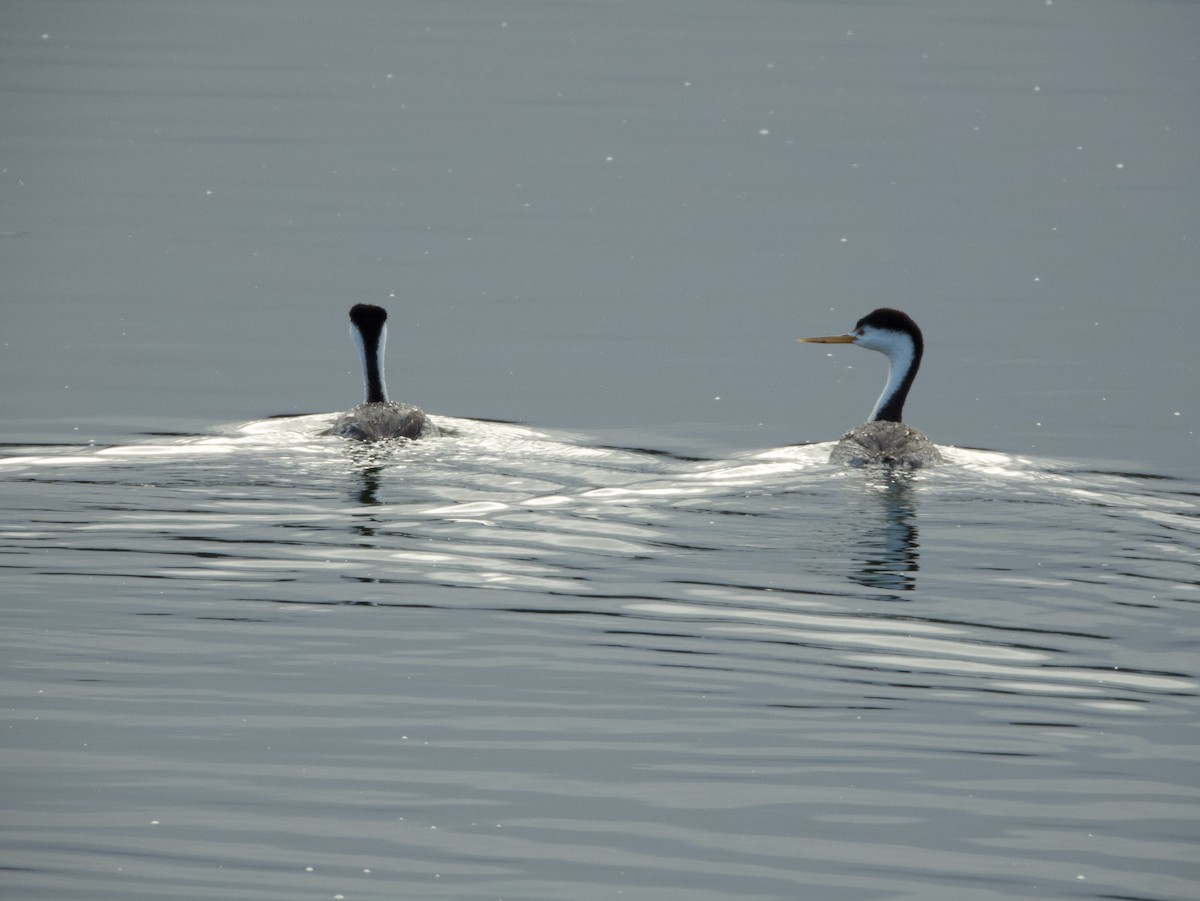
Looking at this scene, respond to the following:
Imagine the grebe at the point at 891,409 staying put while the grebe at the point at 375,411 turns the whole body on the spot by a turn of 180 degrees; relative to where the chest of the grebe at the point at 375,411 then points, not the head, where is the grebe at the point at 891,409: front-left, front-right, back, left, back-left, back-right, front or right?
left

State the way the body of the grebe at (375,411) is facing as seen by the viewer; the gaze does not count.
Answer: away from the camera
